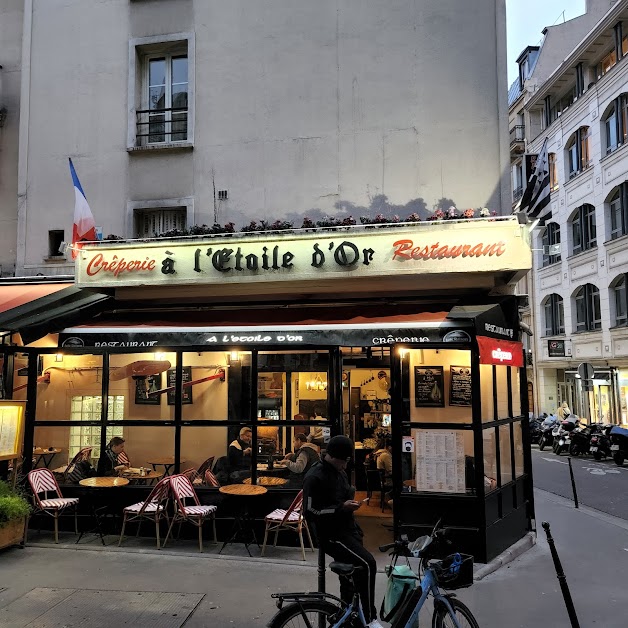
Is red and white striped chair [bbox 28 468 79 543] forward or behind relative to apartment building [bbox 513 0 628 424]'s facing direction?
forward

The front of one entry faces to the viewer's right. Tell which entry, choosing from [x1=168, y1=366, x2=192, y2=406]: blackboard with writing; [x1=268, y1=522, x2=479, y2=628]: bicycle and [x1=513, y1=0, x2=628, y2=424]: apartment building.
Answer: the bicycle

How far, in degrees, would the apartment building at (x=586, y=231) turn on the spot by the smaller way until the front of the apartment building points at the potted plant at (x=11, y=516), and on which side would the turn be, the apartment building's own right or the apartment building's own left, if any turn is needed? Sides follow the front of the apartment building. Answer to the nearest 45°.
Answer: approximately 45° to the apartment building's own left

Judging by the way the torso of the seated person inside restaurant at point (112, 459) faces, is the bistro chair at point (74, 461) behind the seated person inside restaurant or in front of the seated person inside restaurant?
behind

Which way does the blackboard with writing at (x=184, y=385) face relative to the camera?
toward the camera

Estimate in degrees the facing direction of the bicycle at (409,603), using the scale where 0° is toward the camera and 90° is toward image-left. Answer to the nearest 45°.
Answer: approximately 270°

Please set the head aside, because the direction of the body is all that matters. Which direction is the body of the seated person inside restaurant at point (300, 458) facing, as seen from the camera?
to the viewer's left

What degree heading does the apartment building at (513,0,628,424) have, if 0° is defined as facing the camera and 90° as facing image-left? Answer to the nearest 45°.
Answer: approximately 45°

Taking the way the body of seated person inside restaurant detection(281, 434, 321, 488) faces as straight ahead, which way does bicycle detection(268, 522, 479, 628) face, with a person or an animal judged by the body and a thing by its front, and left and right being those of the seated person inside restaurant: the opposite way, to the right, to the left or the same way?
the opposite way

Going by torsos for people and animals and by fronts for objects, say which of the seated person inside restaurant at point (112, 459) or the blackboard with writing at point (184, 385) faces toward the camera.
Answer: the blackboard with writing

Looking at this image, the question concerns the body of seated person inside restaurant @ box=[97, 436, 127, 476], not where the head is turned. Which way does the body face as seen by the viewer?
to the viewer's right

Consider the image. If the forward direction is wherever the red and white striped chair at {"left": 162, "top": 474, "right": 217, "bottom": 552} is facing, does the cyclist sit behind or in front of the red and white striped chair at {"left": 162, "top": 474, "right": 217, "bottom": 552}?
in front
